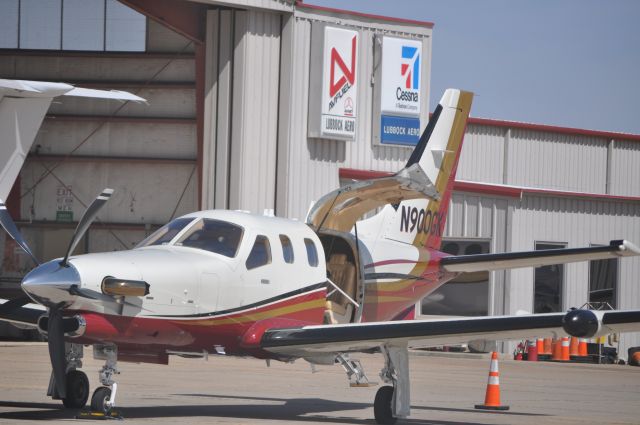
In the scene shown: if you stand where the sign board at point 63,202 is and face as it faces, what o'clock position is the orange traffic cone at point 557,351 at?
The orange traffic cone is roughly at 10 o'clock from the sign board.

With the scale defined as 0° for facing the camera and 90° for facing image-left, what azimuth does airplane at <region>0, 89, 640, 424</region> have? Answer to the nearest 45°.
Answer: approximately 45°

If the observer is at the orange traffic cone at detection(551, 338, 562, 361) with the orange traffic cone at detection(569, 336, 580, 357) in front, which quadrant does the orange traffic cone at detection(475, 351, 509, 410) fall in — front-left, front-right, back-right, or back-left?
back-right

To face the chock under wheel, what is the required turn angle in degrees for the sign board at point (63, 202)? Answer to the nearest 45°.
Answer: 0° — it already faces it

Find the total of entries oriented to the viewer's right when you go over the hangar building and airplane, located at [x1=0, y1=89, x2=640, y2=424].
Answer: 0

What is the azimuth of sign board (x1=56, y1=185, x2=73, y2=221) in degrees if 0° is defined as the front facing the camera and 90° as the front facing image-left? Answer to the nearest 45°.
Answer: approximately 0°

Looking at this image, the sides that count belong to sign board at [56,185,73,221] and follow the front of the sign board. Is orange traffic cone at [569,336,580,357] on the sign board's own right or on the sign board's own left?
on the sign board's own left

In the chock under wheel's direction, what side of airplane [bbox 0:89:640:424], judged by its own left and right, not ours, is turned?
front

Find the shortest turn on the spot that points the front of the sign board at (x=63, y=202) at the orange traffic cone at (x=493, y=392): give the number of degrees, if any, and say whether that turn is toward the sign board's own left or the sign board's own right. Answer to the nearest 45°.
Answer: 0° — it already faces it

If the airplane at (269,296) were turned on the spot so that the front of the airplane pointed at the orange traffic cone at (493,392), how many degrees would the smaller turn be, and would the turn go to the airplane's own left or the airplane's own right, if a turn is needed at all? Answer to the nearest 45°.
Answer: approximately 180°
